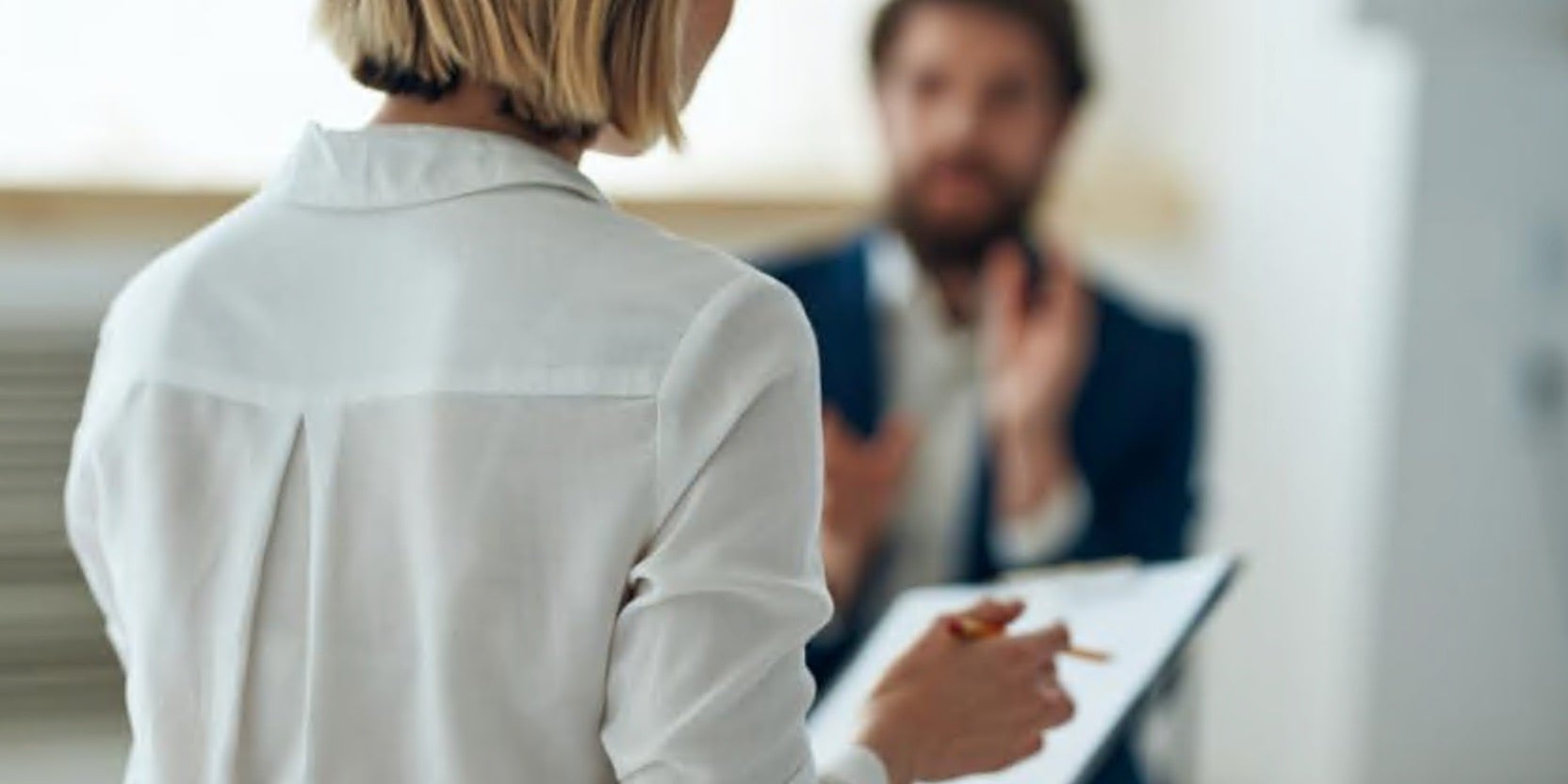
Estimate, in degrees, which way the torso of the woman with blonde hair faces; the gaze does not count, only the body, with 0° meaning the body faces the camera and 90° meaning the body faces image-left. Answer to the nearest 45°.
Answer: approximately 225°

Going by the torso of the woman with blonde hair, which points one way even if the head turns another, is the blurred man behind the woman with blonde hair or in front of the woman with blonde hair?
in front
